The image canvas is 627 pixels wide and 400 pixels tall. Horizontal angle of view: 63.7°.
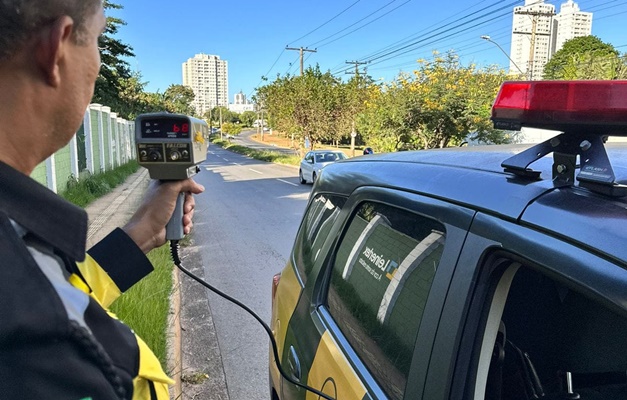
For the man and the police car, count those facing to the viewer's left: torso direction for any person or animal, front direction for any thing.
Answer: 0

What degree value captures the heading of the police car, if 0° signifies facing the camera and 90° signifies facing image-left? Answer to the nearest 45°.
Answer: approximately 315°

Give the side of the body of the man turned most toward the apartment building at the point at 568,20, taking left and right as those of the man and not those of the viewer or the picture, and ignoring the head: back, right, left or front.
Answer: front

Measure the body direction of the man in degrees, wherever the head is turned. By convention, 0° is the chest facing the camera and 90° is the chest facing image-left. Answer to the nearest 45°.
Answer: approximately 225°

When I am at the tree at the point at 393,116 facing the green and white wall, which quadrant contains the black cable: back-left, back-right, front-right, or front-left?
front-left

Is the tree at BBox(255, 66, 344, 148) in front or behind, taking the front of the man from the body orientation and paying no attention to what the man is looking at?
in front

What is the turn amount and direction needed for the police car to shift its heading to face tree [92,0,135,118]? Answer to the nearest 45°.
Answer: approximately 180°

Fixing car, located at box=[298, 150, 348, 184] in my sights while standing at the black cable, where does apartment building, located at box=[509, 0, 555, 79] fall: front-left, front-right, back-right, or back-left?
front-right

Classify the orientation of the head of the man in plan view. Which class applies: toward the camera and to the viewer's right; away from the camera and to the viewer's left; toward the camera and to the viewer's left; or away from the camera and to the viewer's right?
away from the camera and to the viewer's right

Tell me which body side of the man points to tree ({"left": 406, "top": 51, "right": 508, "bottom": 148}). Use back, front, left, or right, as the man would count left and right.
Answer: front

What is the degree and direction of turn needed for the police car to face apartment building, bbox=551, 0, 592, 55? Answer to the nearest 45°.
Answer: approximately 135° to its left

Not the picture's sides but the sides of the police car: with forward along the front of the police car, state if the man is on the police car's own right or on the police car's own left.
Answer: on the police car's own right

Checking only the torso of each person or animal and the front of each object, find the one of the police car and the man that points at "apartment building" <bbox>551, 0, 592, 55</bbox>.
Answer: the man

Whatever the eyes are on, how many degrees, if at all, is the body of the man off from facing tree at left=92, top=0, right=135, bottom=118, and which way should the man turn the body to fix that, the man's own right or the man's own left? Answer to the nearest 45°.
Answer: approximately 45° to the man's own left

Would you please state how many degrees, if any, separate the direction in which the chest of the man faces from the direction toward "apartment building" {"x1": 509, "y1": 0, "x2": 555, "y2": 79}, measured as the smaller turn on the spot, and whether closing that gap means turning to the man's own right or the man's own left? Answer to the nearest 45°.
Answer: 0° — they already face it

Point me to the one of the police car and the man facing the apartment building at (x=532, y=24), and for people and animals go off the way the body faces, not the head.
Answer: the man
